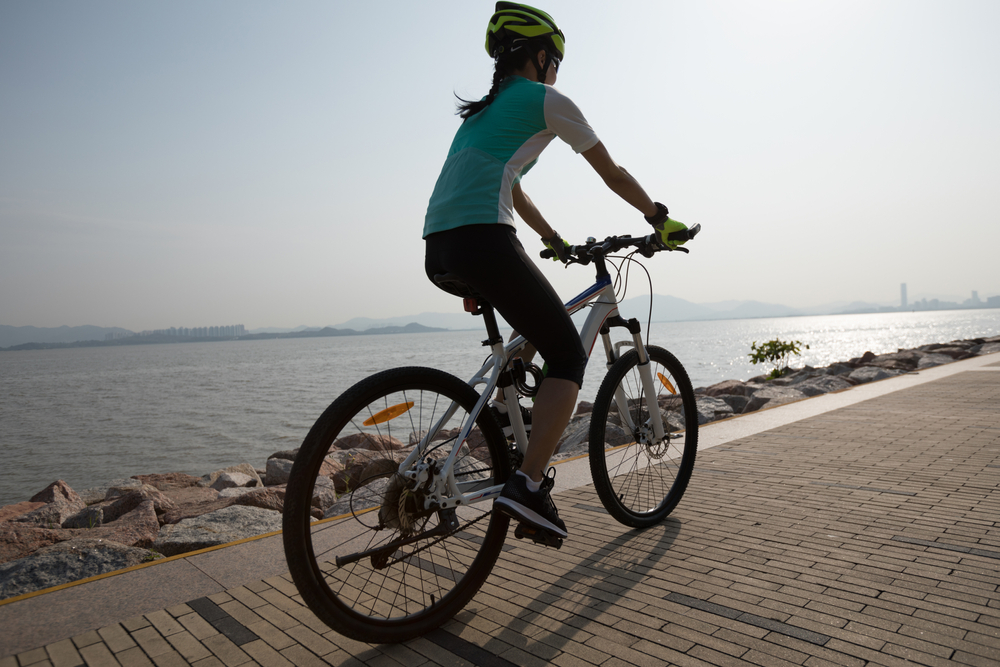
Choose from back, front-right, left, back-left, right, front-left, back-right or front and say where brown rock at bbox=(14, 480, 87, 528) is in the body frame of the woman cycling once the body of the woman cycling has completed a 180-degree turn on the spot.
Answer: right

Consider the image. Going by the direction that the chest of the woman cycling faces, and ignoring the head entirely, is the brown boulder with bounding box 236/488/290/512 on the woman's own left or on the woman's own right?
on the woman's own left

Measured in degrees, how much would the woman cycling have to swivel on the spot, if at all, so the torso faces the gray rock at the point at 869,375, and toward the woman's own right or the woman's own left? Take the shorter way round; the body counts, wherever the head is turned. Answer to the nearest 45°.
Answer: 0° — they already face it

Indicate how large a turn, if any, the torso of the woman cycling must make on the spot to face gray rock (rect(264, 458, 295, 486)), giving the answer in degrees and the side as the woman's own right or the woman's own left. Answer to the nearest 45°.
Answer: approximately 90° to the woman's own left

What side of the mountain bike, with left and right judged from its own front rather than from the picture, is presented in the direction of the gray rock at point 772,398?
front

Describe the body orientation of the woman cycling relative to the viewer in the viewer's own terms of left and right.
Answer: facing away from the viewer and to the right of the viewer

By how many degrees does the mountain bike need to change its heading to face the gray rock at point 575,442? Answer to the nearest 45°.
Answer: approximately 45° to its left

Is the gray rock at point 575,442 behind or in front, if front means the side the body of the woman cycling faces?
in front

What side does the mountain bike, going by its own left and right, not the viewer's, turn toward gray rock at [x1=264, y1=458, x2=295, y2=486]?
left

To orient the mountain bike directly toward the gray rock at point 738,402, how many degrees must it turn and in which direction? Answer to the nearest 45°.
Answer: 0° — it already faces it

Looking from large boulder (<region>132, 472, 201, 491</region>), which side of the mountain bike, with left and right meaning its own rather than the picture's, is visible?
left

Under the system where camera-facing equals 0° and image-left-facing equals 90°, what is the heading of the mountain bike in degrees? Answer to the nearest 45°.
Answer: approximately 225°

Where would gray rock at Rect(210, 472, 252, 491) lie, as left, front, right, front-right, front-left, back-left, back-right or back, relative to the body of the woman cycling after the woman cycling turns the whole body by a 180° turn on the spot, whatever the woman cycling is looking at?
right

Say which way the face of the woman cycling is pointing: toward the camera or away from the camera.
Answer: away from the camera

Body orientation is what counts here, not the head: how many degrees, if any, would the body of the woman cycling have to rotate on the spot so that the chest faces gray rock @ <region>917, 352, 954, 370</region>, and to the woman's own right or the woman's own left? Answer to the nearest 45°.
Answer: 0° — they already face it
